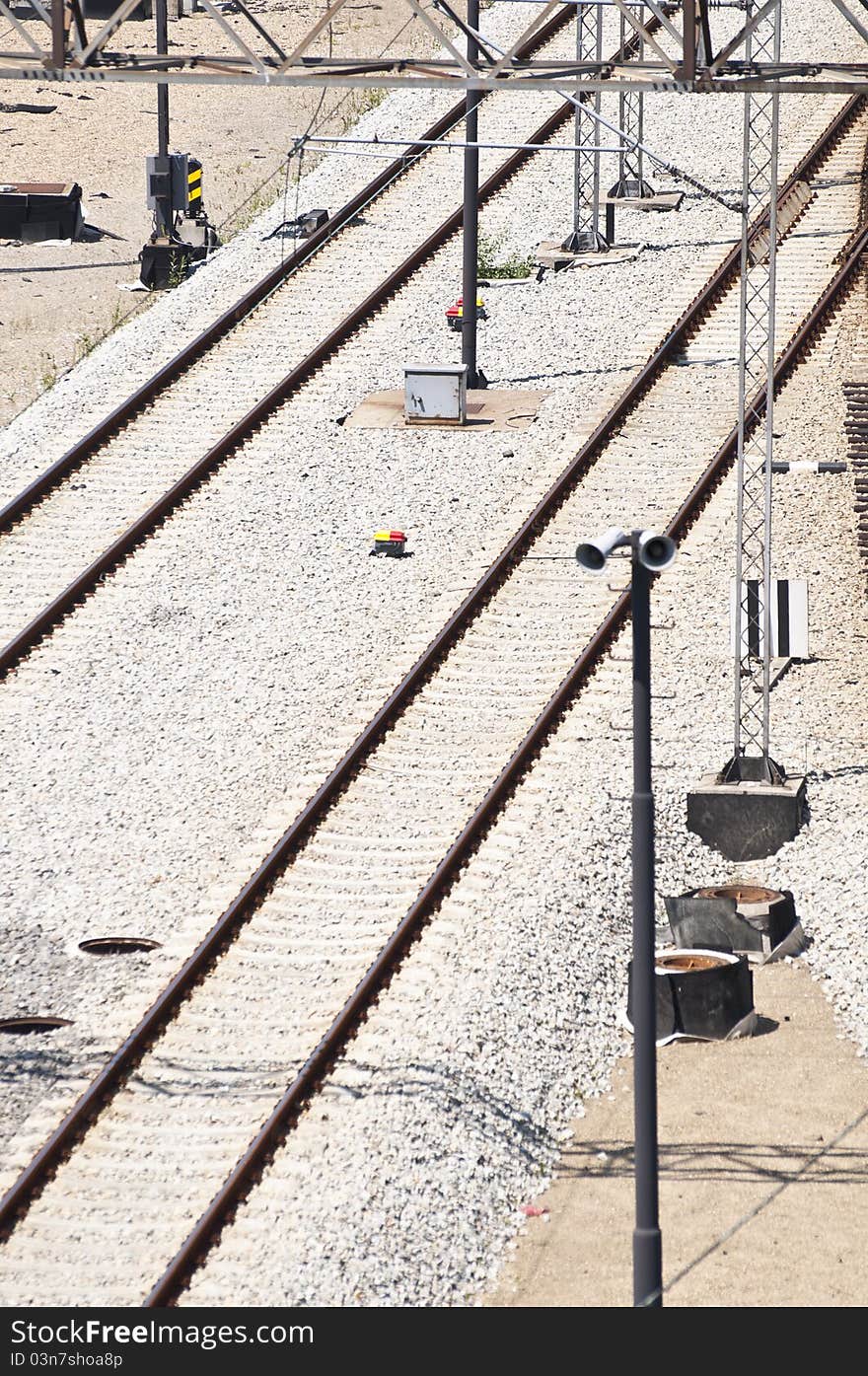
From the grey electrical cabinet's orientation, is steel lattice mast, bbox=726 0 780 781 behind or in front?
in front

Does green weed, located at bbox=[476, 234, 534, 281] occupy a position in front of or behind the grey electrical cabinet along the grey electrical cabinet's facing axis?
behind

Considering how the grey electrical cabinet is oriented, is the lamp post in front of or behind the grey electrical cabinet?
in front

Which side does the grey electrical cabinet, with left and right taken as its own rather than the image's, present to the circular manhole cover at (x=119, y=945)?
front

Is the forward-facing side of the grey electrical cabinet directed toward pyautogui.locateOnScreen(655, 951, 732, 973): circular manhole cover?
yes

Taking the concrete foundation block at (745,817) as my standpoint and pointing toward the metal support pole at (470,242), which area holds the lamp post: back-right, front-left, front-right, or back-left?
back-left

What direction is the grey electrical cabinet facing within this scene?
toward the camera

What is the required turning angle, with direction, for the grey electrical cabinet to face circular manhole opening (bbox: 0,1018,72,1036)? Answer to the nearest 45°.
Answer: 0° — it already faces it

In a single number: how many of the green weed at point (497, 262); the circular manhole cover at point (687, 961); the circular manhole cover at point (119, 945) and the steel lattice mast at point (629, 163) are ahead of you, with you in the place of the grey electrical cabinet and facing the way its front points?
2

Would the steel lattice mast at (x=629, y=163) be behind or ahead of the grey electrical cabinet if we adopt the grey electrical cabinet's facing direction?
behind

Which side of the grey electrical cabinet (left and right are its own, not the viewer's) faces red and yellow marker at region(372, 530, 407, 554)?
front
